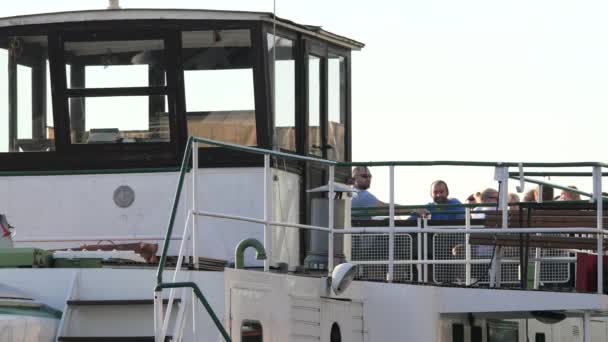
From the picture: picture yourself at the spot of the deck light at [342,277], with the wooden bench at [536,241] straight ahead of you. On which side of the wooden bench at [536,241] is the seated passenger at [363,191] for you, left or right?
left

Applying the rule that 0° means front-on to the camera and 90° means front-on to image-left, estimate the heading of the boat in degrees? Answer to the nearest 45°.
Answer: approximately 45°
